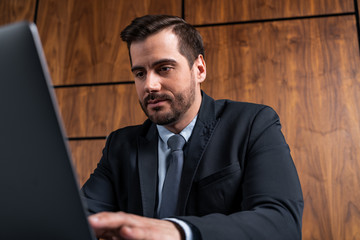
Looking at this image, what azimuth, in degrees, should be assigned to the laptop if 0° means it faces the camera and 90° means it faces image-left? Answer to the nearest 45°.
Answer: approximately 225°

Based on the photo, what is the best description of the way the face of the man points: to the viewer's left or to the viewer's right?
to the viewer's left

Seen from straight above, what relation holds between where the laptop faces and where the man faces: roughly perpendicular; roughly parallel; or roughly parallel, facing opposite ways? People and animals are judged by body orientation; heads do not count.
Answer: roughly parallel, facing opposite ways

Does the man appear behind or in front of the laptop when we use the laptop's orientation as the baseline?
in front

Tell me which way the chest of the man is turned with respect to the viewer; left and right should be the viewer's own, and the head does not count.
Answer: facing the viewer and to the left of the viewer
